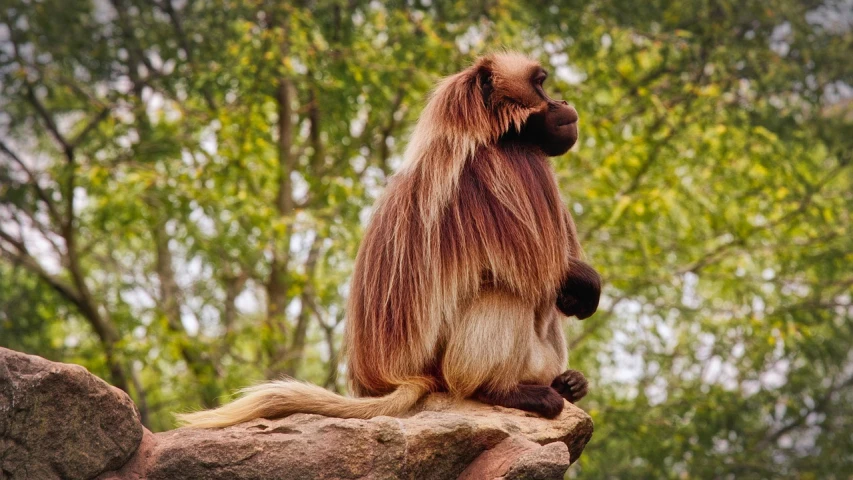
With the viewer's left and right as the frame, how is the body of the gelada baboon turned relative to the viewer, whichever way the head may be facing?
facing to the right of the viewer

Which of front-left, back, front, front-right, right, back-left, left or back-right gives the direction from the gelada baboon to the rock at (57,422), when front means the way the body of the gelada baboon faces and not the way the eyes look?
back-right
